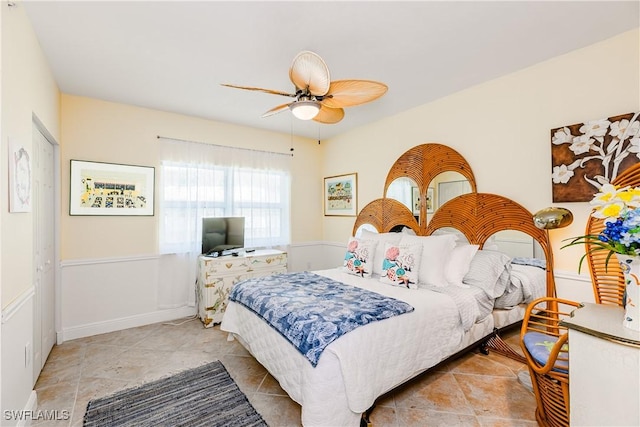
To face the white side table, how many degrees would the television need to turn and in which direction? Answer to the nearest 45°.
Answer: approximately 45° to its left

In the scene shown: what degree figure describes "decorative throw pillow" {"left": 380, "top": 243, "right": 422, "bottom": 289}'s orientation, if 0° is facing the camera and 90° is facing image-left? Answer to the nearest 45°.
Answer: approximately 45°

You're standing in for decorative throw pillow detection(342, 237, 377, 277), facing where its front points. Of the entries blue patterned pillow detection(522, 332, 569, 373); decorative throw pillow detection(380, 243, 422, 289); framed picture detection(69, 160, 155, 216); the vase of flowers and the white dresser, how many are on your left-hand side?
3

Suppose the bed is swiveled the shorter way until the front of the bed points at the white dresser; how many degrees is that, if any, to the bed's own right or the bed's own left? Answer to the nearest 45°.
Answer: approximately 45° to the bed's own right

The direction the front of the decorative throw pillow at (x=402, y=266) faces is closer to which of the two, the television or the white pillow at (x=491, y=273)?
the television

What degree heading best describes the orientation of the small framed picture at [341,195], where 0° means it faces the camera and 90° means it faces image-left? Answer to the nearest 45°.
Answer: approximately 45°

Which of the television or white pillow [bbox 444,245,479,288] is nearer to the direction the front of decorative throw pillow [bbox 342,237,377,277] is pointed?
the television

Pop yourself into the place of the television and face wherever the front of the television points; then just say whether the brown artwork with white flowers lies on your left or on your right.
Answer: on your left

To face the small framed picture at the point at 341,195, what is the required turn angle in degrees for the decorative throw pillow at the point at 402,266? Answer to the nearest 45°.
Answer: approximately 90° to its right
